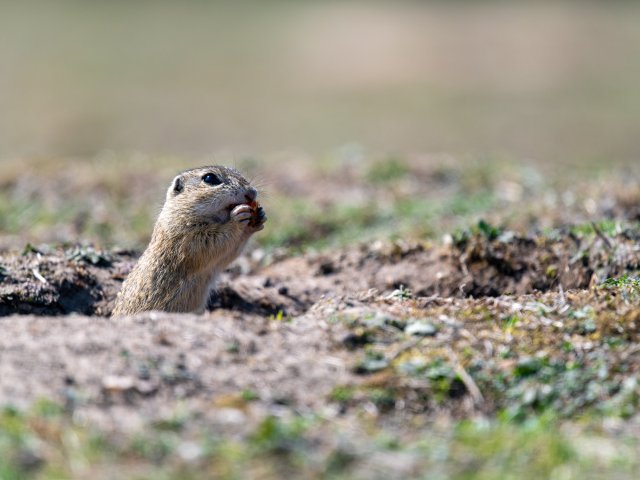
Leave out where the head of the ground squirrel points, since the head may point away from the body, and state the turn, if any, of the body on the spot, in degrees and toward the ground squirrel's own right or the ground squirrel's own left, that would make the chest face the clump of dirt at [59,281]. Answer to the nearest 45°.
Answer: approximately 180°

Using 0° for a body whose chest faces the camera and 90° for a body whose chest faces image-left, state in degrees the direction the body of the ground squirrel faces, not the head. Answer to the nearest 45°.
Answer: approximately 270°
